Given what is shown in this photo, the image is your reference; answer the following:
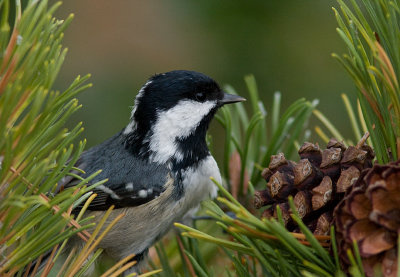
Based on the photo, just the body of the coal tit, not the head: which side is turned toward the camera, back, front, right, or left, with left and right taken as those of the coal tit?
right
